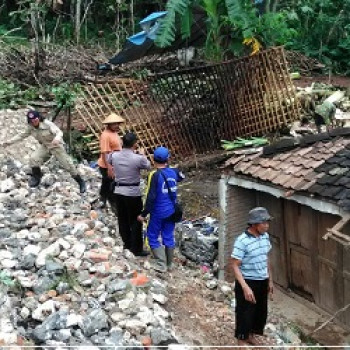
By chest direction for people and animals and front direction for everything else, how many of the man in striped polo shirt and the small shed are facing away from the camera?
0

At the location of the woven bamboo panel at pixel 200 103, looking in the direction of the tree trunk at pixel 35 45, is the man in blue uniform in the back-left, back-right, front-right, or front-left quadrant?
back-left

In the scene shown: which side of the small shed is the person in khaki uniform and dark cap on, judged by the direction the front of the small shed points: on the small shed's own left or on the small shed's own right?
on the small shed's own right

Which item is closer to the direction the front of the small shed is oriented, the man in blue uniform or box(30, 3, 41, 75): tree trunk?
the man in blue uniform

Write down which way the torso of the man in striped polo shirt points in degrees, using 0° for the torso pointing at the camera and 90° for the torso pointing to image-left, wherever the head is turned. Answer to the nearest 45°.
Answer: approximately 315°

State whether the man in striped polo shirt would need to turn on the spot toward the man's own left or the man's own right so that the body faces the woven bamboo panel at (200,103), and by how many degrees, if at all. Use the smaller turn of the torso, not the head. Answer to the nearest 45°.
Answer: approximately 135° to the man's own left

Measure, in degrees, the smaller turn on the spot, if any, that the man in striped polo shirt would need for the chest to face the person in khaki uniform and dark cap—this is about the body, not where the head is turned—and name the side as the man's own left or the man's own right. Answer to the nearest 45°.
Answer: approximately 180°

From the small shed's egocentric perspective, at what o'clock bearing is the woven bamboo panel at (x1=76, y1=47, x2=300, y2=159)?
The woven bamboo panel is roughly at 4 o'clock from the small shed.

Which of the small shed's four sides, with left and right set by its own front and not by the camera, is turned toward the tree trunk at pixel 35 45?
right

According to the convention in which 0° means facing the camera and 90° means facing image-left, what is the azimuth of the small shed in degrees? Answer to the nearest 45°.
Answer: approximately 45°

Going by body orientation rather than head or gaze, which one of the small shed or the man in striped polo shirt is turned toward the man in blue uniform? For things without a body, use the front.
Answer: the small shed

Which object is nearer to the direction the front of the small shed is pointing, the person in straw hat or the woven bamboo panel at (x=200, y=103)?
the person in straw hat

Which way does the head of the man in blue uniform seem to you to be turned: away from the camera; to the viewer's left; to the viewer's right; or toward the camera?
away from the camera

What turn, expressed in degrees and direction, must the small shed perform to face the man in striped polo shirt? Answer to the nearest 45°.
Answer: approximately 45° to its left
